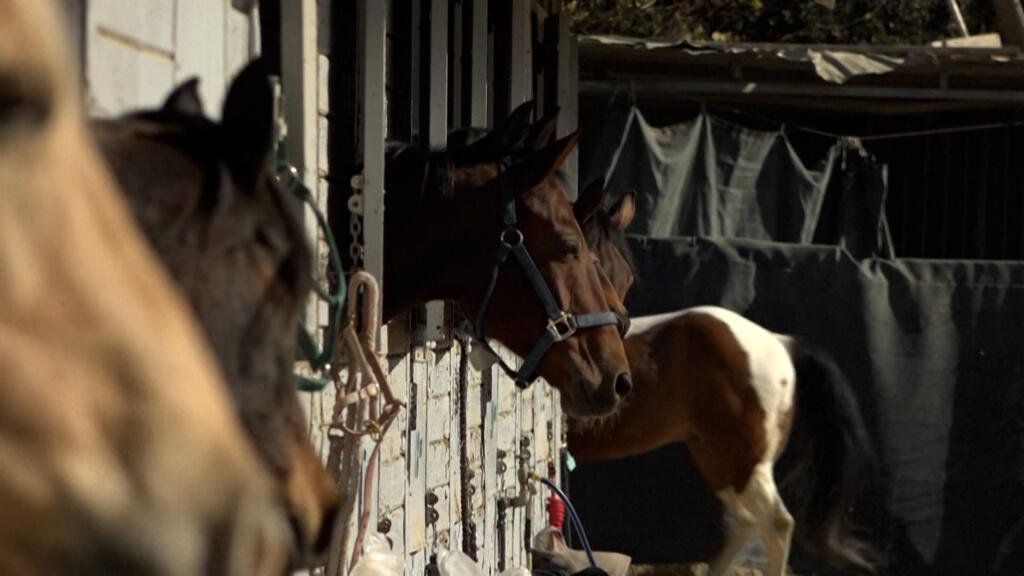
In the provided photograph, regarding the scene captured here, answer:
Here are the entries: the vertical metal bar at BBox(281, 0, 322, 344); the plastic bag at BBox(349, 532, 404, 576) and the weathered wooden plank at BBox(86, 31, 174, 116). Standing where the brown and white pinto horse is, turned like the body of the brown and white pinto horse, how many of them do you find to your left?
3

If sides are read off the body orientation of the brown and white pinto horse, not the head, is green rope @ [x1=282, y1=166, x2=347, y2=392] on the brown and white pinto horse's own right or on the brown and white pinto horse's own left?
on the brown and white pinto horse's own left

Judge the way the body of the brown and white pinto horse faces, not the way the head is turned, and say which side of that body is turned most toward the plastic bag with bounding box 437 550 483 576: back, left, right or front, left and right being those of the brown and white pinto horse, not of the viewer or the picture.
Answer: left

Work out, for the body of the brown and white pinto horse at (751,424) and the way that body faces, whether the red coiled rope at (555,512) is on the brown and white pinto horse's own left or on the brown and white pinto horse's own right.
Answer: on the brown and white pinto horse's own left

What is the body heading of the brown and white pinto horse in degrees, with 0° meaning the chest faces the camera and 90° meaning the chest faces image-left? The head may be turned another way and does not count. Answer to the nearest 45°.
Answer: approximately 90°

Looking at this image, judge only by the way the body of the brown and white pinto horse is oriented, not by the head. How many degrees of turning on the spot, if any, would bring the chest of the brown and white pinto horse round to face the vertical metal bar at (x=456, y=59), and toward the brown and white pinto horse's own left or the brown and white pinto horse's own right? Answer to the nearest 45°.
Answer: approximately 90° to the brown and white pinto horse's own left

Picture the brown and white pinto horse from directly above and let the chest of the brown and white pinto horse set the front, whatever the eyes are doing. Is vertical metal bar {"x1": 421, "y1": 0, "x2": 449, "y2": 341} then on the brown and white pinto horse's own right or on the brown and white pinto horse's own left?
on the brown and white pinto horse's own left

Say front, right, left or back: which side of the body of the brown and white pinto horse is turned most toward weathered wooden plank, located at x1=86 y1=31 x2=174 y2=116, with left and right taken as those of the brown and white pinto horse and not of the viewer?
left
